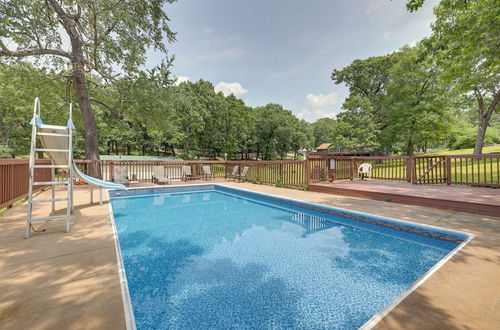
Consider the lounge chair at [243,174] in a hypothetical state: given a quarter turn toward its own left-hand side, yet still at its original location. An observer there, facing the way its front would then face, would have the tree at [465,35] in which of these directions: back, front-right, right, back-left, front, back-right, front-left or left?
front

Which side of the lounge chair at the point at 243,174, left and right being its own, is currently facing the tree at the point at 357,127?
back

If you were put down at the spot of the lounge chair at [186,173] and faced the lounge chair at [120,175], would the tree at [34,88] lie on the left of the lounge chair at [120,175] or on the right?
right

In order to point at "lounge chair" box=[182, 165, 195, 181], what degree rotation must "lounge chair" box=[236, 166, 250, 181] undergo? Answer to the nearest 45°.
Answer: approximately 45° to its right

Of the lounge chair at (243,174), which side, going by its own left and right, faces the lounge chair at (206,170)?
right

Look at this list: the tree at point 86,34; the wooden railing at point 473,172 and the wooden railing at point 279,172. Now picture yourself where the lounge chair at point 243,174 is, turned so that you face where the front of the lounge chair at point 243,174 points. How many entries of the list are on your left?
2

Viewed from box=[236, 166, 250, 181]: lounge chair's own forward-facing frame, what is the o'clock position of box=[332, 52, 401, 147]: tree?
The tree is roughly at 6 o'clock from the lounge chair.

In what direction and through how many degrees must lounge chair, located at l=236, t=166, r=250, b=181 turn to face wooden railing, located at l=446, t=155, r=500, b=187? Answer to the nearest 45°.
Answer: approximately 90° to its left

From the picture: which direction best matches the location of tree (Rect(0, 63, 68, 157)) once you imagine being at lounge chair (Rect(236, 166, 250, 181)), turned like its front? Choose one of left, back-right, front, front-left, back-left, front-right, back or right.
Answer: front-right

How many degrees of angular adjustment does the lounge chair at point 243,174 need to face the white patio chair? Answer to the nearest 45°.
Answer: approximately 135° to its left

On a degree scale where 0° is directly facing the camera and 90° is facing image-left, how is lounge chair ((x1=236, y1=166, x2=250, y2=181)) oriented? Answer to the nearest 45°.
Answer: approximately 45°
